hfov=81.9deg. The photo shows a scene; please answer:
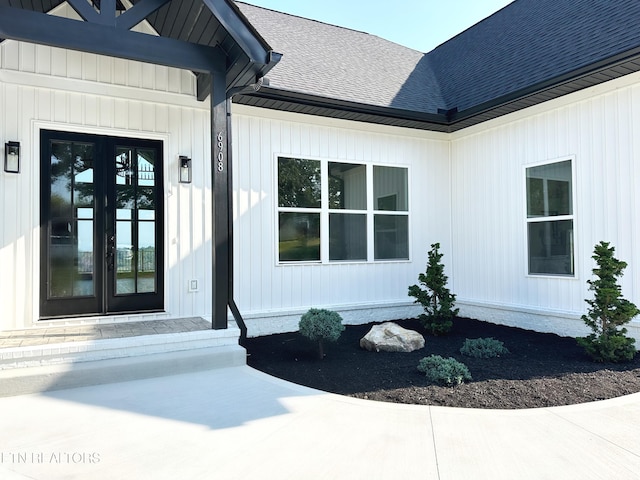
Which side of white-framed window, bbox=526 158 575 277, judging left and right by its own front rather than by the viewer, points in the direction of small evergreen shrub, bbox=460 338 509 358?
front

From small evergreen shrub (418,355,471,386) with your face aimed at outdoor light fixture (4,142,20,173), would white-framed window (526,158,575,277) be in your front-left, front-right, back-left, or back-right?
back-right

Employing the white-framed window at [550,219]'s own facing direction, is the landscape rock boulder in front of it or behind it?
in front

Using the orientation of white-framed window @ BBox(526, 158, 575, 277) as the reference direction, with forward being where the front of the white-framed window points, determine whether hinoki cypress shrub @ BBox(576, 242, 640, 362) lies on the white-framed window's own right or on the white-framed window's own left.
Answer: on the white-framed window's own left

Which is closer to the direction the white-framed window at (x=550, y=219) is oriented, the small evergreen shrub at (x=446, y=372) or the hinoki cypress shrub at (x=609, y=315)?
the small evergreen shrub

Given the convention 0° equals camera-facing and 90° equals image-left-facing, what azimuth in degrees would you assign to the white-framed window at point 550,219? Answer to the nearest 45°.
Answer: approximately 45°
